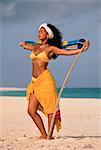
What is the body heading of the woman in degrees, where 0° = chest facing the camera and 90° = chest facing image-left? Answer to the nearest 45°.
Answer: approximately 45°
